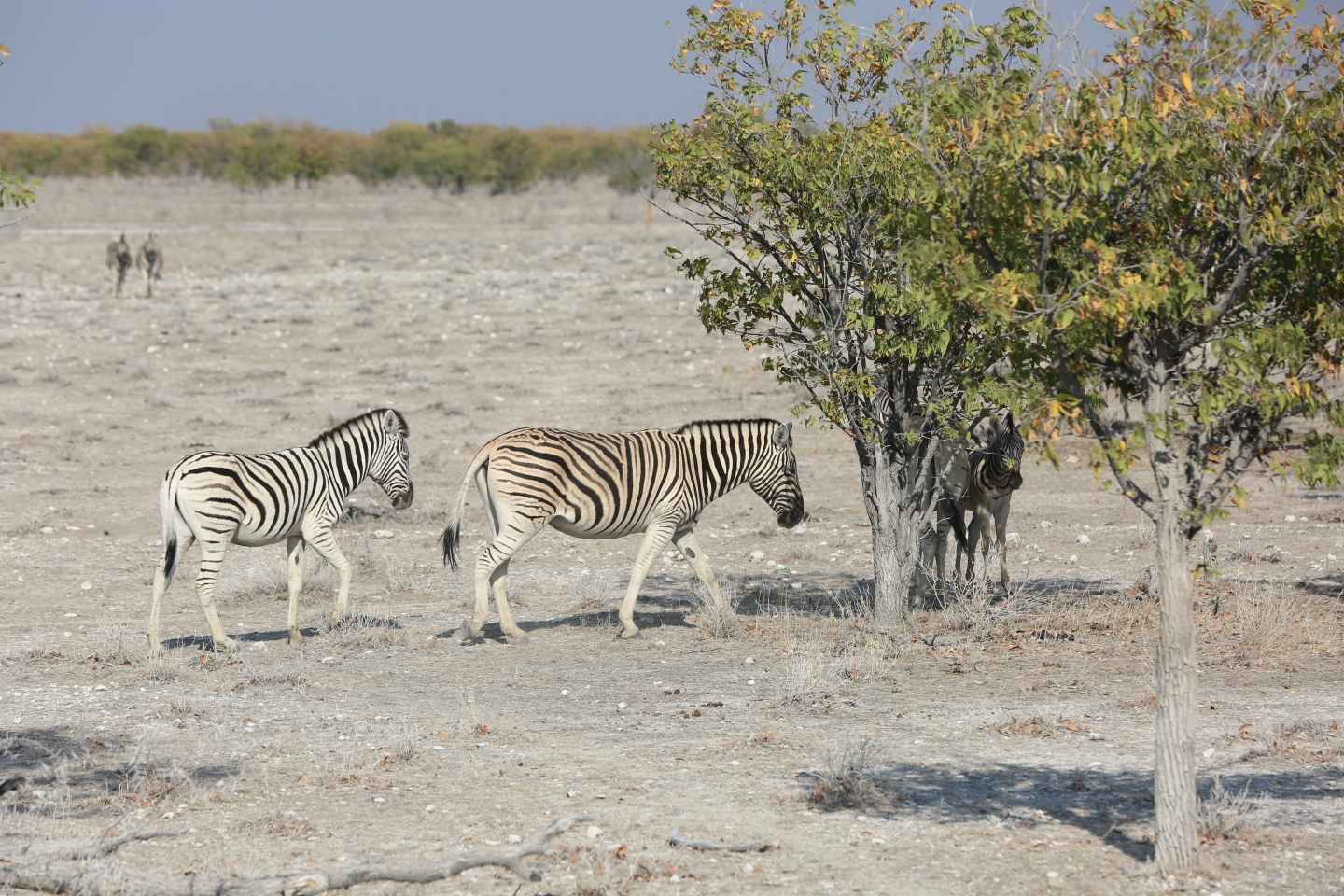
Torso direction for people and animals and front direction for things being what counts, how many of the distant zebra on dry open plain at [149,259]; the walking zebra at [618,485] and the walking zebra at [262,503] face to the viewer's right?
2

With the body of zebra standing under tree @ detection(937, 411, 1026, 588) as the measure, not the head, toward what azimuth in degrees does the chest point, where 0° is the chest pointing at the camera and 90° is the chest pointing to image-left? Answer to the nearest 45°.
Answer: approximately 315°

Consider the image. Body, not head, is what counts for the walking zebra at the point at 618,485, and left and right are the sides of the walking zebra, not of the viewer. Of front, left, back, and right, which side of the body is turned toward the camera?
right

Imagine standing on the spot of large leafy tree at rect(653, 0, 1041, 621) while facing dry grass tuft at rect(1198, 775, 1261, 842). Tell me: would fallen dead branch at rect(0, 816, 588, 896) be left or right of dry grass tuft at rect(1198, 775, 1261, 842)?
right

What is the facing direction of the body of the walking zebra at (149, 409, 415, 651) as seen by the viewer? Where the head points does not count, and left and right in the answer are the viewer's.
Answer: facing to the right of the viewer

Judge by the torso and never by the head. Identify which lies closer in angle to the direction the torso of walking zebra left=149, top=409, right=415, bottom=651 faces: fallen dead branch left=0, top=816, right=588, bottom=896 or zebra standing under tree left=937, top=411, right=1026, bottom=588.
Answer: the zebra standing under tree

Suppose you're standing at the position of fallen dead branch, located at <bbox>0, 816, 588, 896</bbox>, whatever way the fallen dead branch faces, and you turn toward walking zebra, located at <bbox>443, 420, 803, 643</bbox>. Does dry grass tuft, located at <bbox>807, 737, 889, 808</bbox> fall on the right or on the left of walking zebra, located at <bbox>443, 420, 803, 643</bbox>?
right

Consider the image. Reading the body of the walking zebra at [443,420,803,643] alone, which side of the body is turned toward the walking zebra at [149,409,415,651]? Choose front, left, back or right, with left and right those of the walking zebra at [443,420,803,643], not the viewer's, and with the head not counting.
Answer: back
